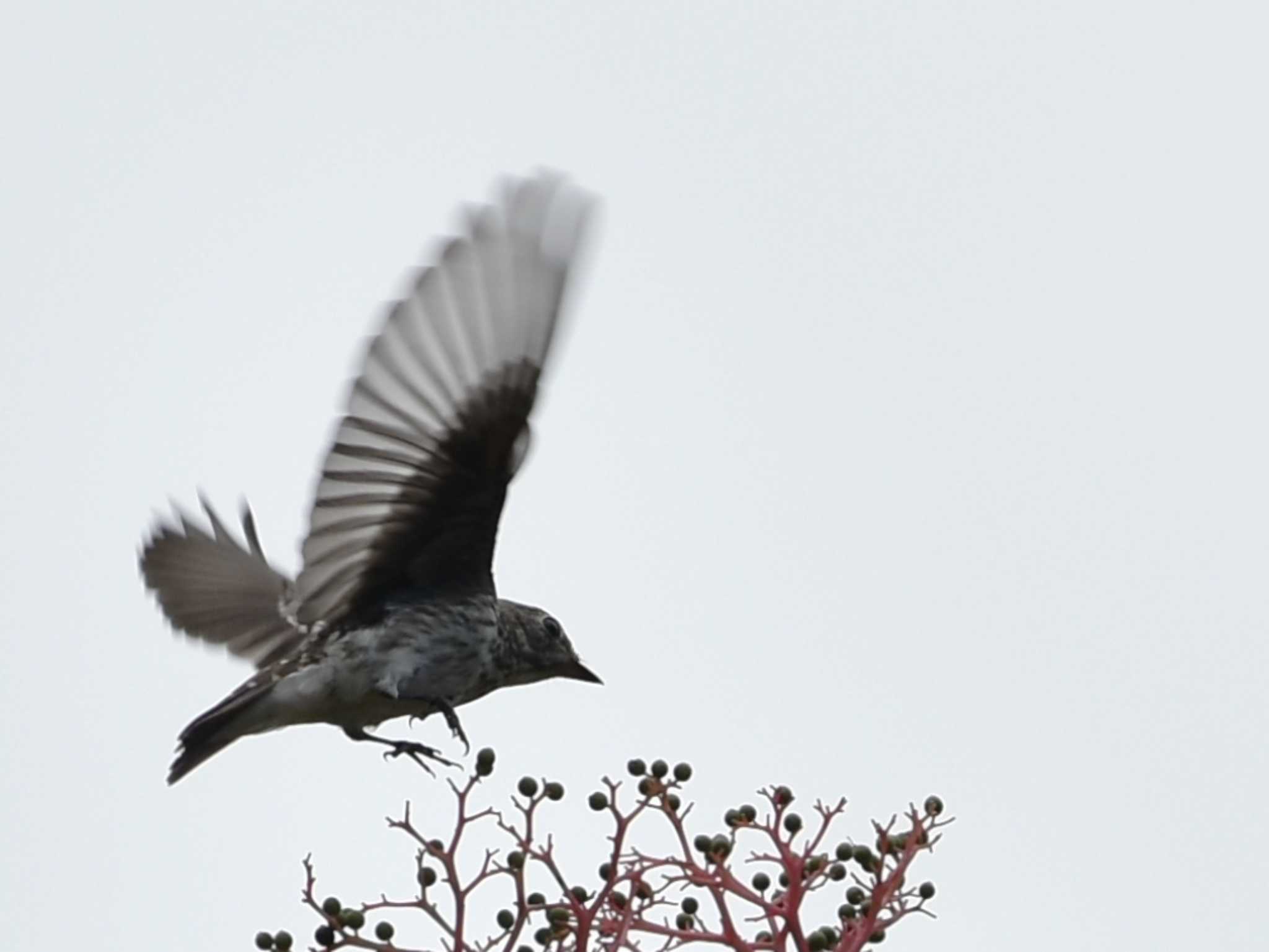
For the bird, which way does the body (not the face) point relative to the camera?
to the viewer's right
